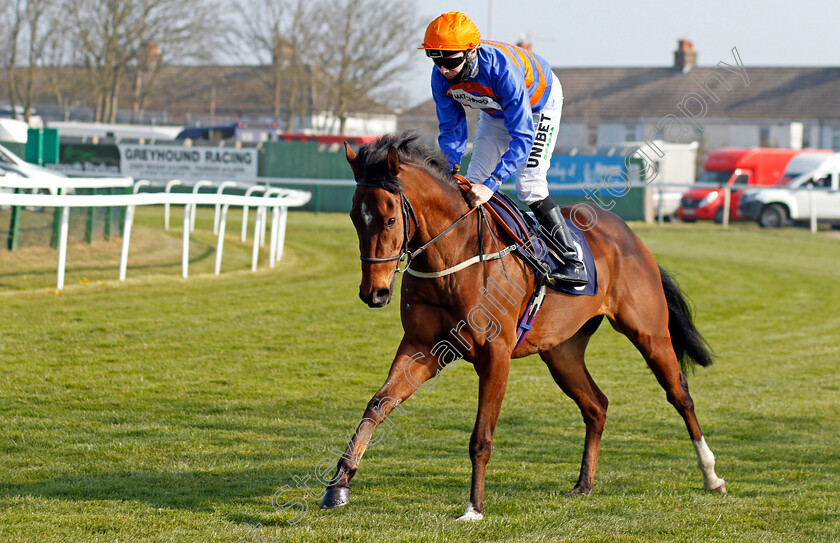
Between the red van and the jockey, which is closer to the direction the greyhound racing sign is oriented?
the jockey

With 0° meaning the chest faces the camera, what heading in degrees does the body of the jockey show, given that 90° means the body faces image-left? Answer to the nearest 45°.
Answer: approximately 45°

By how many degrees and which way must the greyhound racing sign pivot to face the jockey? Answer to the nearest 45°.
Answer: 0° — it already faces them

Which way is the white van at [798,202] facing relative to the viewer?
to the viewer's left

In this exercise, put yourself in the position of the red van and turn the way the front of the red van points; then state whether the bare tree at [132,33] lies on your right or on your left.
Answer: on your right

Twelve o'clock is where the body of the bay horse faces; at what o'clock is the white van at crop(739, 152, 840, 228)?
The white van is roughly at 5 o'clock from the bay horse.

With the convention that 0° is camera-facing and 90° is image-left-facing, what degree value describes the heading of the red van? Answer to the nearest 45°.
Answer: approximately 45°

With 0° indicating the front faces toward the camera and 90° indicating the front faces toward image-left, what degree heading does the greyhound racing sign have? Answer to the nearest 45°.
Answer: approximately 0°

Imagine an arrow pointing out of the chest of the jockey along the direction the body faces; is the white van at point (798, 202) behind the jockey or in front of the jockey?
behind

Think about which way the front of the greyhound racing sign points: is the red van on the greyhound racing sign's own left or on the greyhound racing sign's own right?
on the greyhound racing sign's own left

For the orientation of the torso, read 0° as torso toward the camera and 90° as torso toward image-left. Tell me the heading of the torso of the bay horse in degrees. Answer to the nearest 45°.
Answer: approximately 45°
